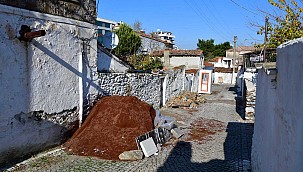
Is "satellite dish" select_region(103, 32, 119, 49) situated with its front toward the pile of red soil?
yes

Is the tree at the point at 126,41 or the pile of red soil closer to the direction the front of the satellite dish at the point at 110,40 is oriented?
the pile of red soil

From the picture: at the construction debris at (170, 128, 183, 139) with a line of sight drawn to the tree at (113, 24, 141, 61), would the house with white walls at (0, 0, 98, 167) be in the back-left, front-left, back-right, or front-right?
back-left

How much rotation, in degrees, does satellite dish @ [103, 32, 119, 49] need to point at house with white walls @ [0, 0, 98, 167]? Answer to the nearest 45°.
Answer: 0° — it already faces it

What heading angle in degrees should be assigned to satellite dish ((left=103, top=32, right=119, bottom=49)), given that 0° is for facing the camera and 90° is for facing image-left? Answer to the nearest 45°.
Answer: approximately 0°

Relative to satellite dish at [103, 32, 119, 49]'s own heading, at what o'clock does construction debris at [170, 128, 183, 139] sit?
The construction debris is roughly at 11 o'clock from the satellite dish.

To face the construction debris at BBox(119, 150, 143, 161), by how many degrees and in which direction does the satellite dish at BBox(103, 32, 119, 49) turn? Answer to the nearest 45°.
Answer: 0° — it already faces it

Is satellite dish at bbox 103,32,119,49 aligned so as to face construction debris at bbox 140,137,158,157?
yes
